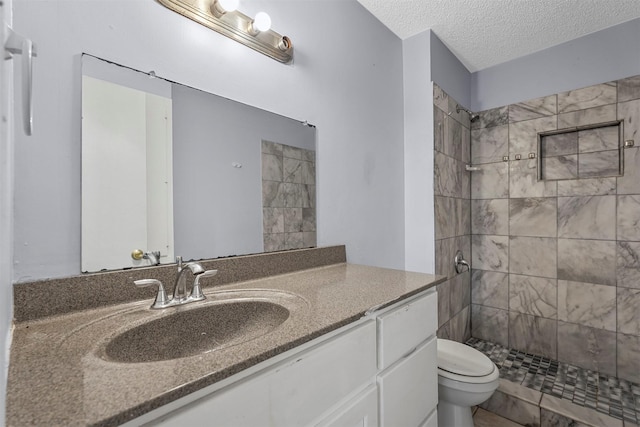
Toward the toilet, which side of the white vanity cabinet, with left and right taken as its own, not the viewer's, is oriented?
left

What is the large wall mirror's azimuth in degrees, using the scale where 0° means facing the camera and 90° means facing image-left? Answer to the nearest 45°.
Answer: approximately 315°

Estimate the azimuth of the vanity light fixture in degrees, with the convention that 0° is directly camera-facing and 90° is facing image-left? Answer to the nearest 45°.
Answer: approximately 315°

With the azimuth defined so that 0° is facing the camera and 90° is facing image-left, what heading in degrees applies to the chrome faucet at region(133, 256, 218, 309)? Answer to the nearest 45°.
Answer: approximately 315°

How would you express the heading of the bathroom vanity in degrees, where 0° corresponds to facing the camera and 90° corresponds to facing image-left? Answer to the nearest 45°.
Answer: approximately 315°
